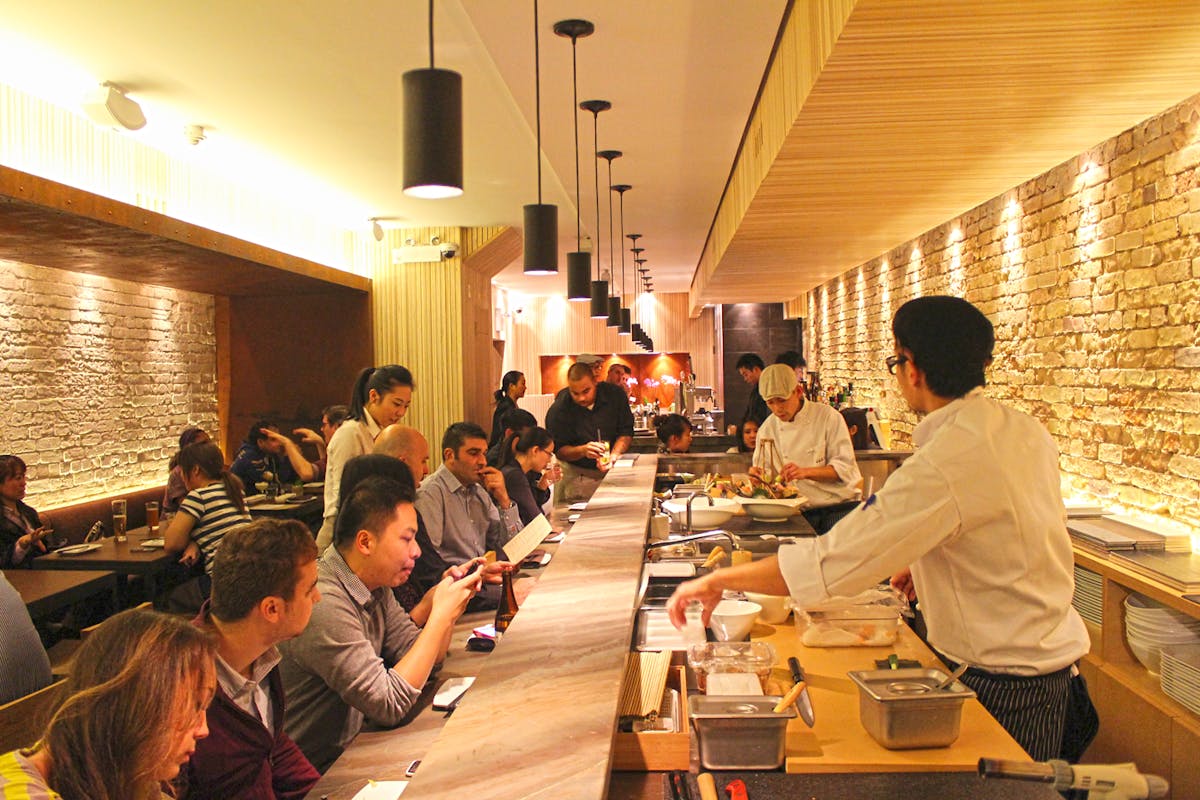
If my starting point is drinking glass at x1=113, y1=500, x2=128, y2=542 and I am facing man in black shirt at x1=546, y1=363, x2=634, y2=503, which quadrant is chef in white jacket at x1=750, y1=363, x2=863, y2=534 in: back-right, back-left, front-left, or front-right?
front-right

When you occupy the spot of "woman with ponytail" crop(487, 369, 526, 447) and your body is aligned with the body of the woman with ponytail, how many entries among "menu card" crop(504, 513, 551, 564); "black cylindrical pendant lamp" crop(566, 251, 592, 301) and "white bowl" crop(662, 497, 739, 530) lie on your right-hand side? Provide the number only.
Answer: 3

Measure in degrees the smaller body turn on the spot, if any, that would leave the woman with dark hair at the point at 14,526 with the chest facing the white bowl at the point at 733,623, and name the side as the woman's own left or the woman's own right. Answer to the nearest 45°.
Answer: approximately 45° to the woman's own right

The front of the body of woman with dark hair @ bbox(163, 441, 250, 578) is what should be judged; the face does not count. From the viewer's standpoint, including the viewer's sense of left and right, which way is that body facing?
facing away from the viewer and to the left of the viewer

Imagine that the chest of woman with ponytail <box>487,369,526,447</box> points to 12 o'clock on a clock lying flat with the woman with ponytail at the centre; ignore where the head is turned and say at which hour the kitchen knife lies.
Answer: The kitchen knife is roughly at 3 o'clock from the woman with ponytail.

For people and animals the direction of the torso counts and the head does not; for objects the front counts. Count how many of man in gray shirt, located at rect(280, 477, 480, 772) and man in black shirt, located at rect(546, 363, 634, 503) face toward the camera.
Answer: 1

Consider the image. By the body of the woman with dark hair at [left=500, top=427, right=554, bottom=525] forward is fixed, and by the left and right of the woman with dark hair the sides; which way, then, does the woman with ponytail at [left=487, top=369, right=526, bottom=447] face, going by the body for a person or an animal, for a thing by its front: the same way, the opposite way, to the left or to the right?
the same way

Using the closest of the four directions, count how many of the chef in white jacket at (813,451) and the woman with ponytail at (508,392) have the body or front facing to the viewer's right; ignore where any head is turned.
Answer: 1

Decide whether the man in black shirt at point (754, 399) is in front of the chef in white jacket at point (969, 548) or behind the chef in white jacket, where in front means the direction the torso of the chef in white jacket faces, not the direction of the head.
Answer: in front

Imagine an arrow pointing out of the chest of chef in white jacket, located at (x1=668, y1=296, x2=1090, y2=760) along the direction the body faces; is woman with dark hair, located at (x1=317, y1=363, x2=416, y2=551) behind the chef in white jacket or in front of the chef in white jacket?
in front

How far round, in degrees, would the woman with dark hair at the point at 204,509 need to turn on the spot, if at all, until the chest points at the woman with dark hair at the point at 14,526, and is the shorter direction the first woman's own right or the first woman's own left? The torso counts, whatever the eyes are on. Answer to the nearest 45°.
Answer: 0° — they already face them

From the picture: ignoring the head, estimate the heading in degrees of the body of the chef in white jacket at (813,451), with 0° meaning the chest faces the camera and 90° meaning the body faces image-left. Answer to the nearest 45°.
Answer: approximately 45°

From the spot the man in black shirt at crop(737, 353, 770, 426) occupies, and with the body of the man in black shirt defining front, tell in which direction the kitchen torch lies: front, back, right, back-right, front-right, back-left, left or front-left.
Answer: front-left

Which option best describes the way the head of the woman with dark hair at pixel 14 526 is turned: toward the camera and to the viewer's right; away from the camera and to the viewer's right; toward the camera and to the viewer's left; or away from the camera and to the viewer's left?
toward the camera and to the viewer's right

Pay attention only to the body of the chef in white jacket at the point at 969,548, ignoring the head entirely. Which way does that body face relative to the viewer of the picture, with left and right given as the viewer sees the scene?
facing away from the viewer and to the left of the viewer

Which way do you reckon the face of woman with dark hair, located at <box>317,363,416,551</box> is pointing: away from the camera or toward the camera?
toward the camera

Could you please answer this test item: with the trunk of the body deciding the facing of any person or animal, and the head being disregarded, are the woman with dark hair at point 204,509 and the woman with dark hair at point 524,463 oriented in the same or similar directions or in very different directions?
very different directions

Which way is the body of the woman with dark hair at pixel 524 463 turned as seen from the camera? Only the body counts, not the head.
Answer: to the viewer's right

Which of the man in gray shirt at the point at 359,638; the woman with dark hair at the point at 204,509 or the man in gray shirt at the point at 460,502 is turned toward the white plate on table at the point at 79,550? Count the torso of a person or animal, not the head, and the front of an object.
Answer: the woman with dark hair

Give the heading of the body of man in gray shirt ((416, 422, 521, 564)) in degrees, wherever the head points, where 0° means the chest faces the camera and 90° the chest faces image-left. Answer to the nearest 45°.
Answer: approximately 315°

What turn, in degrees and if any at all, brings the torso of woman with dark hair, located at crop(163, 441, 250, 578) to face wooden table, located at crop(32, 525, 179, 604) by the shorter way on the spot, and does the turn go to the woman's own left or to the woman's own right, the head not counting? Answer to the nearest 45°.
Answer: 0° — they already face it

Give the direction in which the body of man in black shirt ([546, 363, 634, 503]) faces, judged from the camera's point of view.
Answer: toward the camera
